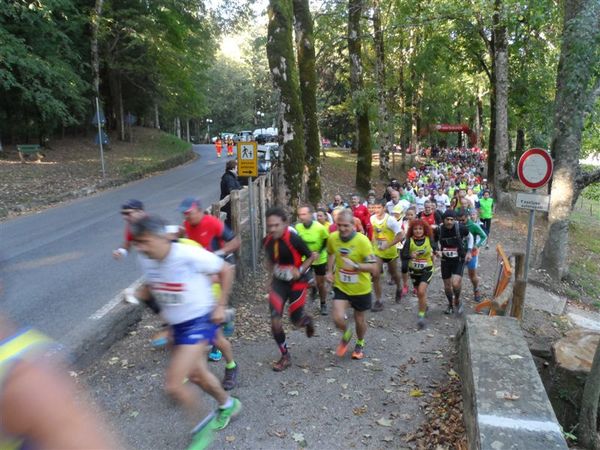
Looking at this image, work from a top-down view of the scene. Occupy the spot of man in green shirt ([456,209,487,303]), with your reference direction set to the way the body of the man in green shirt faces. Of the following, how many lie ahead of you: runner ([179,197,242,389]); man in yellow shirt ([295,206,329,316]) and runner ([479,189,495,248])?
2

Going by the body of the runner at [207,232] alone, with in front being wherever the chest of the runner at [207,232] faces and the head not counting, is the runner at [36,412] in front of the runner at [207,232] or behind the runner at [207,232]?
in front

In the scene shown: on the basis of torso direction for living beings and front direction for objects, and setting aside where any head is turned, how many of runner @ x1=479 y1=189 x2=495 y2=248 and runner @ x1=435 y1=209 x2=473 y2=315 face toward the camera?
2

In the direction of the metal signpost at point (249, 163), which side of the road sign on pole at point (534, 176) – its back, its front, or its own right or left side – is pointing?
right

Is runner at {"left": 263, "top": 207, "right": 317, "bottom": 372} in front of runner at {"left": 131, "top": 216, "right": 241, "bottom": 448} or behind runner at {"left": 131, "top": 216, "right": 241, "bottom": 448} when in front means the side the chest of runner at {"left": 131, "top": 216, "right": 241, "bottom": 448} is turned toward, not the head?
behind

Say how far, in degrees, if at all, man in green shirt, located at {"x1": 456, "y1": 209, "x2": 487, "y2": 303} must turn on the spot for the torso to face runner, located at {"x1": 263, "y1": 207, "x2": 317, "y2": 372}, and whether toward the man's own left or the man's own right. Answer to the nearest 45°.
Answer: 0° — they already face them

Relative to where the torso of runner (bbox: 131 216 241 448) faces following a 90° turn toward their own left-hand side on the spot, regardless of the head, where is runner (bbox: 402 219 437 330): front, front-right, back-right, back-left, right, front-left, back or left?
left

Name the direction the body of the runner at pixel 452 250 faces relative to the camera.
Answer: toward the camera

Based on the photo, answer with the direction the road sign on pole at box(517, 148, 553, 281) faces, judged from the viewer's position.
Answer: facing the viewer

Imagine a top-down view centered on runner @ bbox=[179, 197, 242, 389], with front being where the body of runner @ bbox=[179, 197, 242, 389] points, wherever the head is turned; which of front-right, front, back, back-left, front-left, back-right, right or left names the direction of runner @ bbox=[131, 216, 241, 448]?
front-left

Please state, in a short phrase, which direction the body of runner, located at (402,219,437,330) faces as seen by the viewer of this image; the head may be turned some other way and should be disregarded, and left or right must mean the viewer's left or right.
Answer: facing the viewer

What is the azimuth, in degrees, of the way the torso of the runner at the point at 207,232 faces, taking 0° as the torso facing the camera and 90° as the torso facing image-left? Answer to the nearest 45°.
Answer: approximately 45°

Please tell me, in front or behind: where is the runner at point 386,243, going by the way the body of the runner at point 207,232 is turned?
behind
